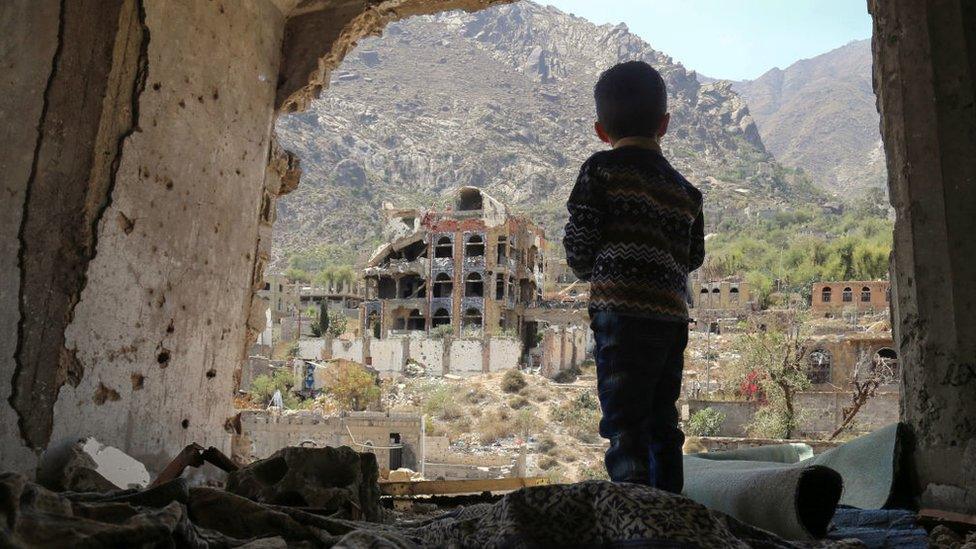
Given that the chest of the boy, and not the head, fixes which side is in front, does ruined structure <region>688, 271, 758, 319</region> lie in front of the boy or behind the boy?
in front

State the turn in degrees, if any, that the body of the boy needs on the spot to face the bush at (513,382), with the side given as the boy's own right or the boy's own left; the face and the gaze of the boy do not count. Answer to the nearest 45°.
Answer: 0° — they already face it

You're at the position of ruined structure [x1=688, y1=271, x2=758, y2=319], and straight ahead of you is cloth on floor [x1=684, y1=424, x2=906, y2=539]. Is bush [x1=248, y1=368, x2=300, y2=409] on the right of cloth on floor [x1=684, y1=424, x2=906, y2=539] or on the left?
right

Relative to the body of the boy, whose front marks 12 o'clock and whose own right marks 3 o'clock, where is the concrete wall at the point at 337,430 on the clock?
The concrete wall is roughly at 11 o'clock from the boy.

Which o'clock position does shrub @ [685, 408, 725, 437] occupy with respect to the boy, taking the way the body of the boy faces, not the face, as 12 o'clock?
The shrub is roughly at 12 o'clock from the boy.

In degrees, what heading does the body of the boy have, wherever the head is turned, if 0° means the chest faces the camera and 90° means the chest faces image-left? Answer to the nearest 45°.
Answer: approximately 180°

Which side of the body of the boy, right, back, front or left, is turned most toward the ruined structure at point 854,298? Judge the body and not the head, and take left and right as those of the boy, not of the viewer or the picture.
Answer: front

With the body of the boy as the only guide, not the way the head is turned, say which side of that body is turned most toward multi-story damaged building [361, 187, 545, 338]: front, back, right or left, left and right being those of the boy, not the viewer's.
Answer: front

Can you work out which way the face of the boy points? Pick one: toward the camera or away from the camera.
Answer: away from the camera
